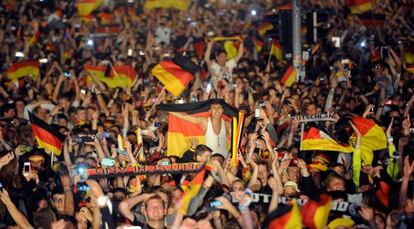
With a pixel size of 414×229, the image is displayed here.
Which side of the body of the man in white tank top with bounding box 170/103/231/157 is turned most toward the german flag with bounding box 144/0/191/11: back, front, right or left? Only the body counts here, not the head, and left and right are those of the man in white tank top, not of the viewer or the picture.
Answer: back

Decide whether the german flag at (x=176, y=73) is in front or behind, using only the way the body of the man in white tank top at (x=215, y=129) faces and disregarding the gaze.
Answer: behind

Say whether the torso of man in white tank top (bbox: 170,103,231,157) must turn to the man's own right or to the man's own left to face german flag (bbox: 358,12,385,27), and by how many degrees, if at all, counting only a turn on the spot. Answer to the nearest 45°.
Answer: approximately 135° to the man's own left

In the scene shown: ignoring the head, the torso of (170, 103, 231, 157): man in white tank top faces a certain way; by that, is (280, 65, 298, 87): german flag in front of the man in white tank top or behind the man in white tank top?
behind

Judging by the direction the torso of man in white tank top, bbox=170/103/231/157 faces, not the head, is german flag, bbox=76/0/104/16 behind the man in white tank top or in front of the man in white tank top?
behind

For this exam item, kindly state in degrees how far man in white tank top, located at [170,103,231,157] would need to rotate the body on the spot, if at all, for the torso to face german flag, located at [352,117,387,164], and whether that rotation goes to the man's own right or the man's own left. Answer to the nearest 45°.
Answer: approximately 90° to the man's own left

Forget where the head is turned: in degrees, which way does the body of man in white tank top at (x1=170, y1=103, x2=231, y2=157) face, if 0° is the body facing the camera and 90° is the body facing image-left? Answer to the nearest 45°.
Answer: approximately 0°

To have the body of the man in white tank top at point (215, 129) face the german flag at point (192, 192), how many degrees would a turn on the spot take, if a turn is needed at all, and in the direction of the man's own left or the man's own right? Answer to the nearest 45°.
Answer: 0° — they already face it

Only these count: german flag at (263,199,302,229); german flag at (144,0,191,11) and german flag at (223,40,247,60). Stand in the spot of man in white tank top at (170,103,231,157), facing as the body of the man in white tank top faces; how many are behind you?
2

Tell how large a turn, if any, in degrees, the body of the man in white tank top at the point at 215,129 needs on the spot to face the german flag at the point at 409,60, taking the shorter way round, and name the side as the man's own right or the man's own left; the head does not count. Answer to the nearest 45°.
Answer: approximately 135° to the man's own left

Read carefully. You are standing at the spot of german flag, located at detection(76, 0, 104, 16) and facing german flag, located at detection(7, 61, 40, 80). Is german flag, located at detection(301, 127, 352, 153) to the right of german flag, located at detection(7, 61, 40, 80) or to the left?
left

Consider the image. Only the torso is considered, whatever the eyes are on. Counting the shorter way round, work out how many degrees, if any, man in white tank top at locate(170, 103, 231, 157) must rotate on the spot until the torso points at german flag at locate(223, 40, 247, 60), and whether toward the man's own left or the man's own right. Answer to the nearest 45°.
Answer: approximately 180°
